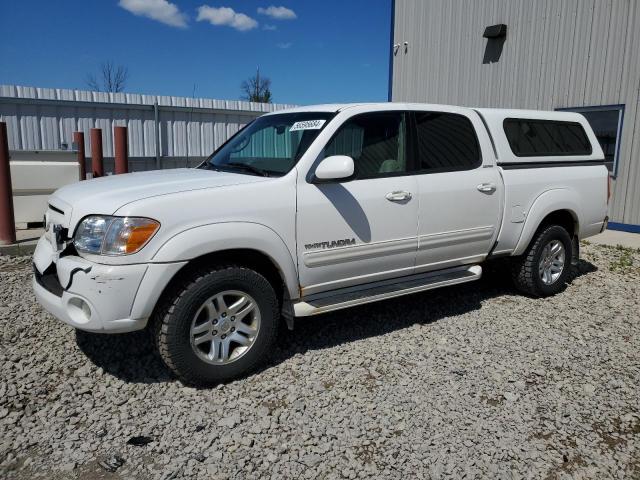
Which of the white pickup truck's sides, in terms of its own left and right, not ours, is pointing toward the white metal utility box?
right

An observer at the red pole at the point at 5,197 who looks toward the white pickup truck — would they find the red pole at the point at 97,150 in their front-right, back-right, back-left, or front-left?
back-left

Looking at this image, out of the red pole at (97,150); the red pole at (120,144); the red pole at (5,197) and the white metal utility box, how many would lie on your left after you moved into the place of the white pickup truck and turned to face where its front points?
0

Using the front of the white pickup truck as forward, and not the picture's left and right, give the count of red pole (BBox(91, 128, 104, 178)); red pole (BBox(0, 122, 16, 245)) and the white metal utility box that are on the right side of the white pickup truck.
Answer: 3

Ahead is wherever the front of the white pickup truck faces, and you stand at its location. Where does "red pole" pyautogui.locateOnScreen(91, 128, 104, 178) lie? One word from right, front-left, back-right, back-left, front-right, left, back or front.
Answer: right

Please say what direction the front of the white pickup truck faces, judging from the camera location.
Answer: facing the viewer and to the left of the viewer

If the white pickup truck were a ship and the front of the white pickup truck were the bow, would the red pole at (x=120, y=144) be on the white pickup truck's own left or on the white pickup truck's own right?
on the white pickup truck's own right

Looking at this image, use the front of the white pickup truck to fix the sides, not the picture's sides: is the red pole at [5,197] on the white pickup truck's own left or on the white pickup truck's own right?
on the white pickup truck's own right
